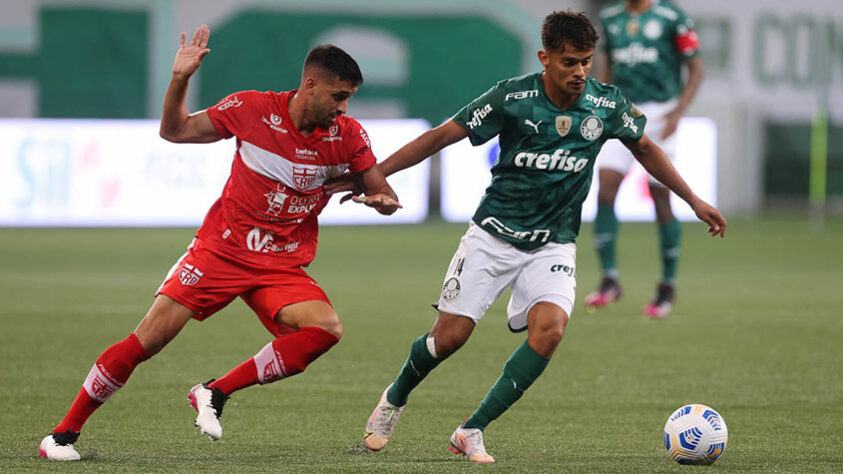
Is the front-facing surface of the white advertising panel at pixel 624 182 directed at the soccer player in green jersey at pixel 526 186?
yes

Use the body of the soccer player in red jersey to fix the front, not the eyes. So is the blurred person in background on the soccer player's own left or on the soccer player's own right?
on the soccer player's own left

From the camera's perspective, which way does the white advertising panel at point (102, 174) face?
toward the camera

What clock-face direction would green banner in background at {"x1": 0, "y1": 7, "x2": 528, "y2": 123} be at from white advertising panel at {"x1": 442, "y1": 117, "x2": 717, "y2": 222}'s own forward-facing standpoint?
The green banner in background is roughly at 4 o'clock from the white advertising panel.

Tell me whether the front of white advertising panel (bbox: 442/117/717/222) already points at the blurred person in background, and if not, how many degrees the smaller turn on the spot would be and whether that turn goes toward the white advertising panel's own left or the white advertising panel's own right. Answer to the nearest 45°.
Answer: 0° — it already faces them

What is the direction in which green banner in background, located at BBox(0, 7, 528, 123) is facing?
toward the camera

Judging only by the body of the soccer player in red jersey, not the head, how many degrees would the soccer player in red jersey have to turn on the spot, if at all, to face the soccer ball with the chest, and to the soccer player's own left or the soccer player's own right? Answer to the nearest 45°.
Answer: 0° — they already face it

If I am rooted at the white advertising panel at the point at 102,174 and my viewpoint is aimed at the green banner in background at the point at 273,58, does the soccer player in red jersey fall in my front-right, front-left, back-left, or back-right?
back-right

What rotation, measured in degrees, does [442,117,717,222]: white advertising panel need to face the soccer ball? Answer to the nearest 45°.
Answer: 0° — it already faces it

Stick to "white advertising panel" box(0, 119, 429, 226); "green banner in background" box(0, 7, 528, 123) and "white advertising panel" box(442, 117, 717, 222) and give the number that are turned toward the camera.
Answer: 3

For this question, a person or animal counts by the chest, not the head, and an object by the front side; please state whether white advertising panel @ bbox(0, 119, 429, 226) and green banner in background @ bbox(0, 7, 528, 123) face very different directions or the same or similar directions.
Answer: same or similar directions

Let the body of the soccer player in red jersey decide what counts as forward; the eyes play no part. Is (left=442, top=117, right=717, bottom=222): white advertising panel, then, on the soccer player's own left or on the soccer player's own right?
on the soccer player's own left

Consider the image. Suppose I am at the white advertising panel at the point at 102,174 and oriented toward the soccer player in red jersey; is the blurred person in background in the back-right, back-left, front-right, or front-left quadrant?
front-left

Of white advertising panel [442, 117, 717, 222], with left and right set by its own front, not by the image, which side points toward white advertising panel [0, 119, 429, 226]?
right

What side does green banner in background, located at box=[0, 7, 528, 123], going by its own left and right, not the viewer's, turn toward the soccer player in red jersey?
front

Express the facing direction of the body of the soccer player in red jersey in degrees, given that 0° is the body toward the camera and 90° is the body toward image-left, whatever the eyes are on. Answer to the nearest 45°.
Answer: approximately 315°
